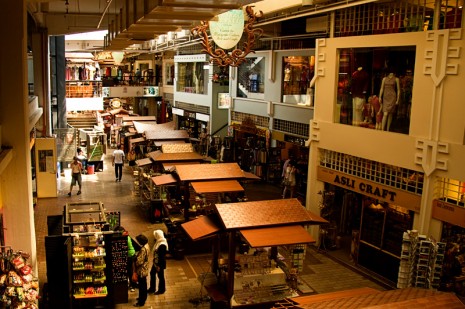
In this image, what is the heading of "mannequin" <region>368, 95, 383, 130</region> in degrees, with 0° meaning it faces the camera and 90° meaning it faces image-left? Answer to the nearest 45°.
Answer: approximately 45°

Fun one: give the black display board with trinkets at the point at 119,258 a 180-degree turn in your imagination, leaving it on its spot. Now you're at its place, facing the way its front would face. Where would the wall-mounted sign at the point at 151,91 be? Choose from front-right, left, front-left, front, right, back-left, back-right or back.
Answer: front

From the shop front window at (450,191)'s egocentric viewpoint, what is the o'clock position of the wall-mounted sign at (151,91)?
The wall-mounted sign is roughly at 3 o'clock from the shop front window.

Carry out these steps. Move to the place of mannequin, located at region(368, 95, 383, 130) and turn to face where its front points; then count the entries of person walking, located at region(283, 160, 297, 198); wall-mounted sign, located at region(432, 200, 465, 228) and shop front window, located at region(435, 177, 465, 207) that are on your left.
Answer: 2

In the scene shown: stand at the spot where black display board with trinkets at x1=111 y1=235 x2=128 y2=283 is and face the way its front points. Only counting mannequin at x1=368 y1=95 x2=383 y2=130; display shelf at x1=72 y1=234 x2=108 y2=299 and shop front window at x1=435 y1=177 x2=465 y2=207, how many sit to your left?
2

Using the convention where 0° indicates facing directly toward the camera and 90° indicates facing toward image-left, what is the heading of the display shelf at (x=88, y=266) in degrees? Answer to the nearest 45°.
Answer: approximately 0°

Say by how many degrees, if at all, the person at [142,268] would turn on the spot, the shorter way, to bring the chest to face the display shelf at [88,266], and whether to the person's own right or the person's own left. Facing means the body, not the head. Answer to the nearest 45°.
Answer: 0° — they already face it

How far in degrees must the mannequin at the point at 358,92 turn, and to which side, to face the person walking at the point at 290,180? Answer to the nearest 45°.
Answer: approximately 90° to its right

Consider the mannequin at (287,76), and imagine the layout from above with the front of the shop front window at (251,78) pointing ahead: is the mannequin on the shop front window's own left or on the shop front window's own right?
on the shop front window's own left

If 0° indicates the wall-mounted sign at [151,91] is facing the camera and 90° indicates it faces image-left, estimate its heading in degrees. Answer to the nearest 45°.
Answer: approximately 0°

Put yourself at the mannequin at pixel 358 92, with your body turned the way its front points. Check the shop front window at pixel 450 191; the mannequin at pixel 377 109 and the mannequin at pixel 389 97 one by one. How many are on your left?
3

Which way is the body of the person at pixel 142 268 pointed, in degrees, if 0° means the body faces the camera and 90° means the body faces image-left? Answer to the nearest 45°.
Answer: approximately 90°

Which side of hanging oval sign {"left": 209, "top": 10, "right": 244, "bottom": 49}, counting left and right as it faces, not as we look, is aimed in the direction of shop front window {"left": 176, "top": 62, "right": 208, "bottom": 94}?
back
